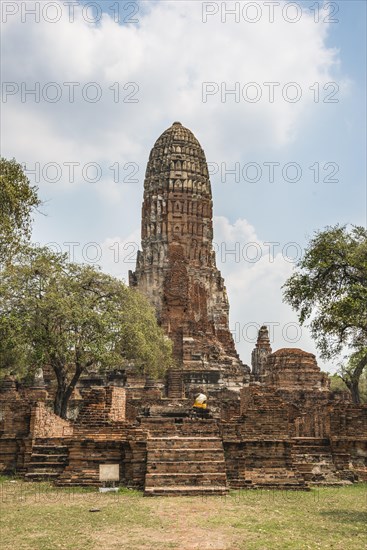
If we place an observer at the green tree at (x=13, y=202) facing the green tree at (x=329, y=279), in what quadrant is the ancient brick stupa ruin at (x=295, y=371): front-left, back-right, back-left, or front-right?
front-left

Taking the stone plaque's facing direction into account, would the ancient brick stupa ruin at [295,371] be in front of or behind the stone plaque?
behind

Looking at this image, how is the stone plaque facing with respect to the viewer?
toward the camera

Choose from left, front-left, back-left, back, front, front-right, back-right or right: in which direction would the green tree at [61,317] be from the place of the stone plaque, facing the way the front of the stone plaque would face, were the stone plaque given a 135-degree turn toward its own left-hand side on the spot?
front-left

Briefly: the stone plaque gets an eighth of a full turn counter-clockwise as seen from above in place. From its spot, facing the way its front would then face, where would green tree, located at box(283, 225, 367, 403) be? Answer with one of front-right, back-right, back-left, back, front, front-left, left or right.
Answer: left
